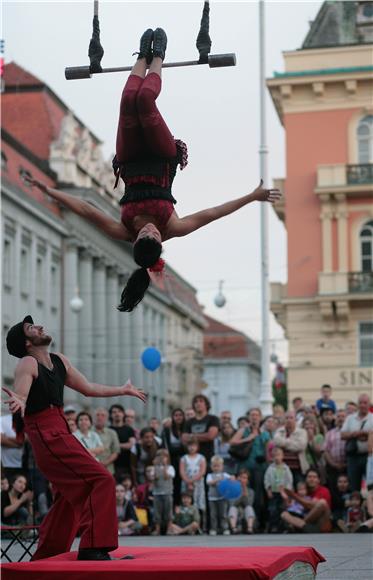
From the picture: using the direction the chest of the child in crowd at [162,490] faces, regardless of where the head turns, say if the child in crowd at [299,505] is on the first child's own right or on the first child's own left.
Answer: on the first child's own left

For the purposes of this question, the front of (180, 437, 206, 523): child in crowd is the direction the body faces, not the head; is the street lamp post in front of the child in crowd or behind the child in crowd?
behind

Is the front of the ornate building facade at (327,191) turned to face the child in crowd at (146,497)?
yes

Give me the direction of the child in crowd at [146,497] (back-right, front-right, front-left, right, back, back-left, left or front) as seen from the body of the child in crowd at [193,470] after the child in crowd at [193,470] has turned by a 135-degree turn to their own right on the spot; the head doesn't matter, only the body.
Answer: front

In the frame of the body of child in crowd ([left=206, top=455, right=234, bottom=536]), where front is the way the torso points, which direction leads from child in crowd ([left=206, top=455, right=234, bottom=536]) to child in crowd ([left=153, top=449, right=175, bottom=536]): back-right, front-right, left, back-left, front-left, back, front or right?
right

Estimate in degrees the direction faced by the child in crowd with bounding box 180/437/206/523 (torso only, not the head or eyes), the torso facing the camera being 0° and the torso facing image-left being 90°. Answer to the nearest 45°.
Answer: approximately 0°

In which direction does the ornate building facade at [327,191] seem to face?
toward the camera

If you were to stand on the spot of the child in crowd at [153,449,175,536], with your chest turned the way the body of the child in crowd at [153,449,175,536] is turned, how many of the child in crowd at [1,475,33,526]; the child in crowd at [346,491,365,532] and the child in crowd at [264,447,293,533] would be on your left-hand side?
2

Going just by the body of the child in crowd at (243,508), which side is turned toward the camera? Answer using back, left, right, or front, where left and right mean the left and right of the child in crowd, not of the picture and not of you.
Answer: front

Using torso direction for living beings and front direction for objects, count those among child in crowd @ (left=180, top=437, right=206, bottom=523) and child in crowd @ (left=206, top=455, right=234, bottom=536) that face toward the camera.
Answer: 2

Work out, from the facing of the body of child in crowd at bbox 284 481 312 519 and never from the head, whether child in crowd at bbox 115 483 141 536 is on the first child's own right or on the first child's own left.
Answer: on the first child's own right

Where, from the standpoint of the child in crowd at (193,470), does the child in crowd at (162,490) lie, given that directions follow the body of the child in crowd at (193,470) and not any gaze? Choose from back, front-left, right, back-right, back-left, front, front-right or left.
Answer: right

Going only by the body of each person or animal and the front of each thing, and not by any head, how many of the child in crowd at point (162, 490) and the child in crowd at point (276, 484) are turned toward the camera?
2

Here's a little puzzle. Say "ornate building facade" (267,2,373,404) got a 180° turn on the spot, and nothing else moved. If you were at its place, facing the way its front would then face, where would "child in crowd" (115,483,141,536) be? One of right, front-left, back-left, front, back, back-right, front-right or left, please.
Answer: back
